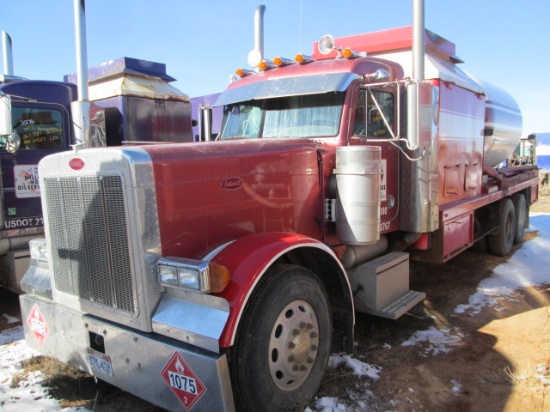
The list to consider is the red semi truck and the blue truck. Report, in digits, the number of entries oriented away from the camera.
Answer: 0

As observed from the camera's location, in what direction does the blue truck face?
facing the viewer and to the left of the viewer

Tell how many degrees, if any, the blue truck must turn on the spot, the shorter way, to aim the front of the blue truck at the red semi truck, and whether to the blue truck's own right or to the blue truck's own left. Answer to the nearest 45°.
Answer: approximately 90° to the blue truck's own left

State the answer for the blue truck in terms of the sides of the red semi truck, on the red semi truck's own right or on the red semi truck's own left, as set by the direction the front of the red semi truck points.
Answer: on the red semi truck's own right

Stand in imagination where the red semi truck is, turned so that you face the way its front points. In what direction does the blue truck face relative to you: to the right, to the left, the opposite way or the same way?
the same way

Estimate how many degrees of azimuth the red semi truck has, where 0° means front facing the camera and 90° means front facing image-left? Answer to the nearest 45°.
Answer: approximately 45°
